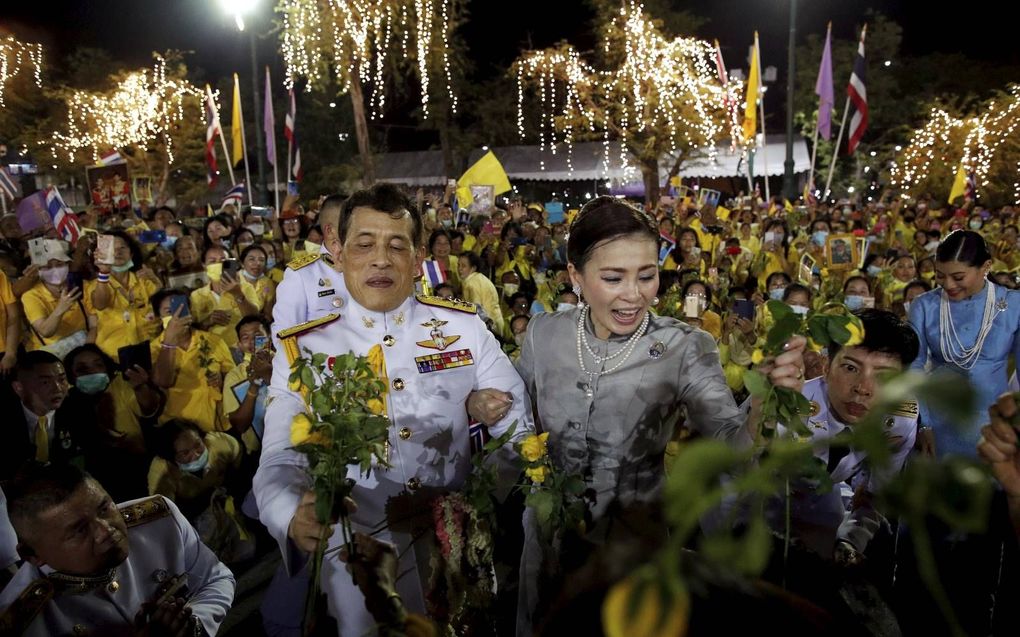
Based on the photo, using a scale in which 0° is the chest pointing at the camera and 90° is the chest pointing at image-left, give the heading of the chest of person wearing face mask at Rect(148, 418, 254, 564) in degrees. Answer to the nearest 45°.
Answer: approximately 315°

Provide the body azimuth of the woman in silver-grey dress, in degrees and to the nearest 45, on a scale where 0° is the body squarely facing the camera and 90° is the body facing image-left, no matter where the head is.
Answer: approximately 0°

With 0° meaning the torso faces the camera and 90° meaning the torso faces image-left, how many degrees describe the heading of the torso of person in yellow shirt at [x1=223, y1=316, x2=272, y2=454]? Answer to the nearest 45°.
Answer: approximately 315°

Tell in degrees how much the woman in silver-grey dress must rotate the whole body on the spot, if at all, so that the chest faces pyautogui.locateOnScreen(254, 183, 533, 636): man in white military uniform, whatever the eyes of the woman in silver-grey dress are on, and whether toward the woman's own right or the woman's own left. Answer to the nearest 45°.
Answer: approximately 90° to the woman's own right

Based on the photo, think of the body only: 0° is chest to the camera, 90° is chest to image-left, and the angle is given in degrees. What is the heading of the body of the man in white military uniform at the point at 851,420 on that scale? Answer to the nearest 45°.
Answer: approximately 45°

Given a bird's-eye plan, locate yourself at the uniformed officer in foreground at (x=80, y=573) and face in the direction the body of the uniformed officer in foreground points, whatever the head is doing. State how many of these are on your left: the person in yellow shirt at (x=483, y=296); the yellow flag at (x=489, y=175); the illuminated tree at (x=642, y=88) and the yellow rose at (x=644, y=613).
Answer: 3

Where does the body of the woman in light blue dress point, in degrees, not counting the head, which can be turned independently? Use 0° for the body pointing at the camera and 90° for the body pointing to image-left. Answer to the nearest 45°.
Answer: approximately 0°

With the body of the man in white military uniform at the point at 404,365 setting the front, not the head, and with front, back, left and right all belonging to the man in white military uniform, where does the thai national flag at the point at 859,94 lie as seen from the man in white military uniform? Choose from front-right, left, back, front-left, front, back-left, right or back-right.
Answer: back-left
